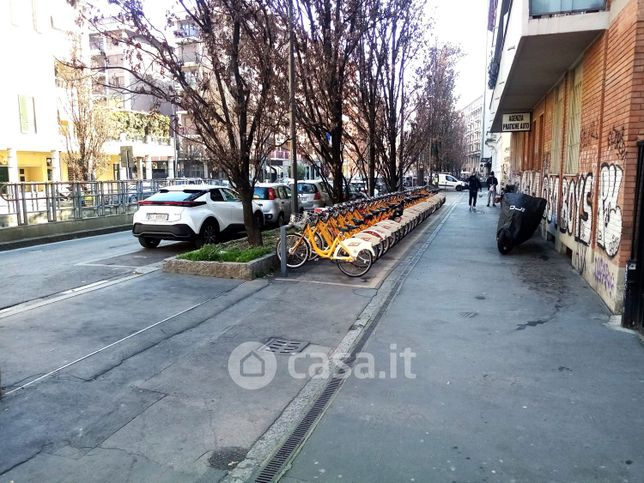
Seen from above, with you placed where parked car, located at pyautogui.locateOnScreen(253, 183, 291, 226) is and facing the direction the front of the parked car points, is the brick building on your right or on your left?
on your right

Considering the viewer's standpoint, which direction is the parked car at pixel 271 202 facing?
facing away from the viewer and to the right of the viewer

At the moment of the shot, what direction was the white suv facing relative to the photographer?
facing away from the viewer and to the right of the viewer

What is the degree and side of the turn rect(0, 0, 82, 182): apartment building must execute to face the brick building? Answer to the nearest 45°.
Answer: approximately 45° to its right

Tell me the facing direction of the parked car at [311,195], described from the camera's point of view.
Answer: facing away from the viewer and to the right of the viewer

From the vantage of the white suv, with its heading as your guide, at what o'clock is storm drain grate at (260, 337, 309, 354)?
The storm drain grate is roughly at 4 o'clock from the white suv.

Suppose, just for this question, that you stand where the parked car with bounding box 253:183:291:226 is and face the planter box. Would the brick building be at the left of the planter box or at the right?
left

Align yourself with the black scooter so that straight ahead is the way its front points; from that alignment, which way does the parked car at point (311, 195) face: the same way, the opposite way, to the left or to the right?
the opposite way

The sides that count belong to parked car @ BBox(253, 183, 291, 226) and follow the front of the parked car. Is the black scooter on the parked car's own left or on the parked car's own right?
on the parked car's own right

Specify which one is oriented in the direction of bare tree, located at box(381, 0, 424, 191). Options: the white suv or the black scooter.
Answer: the white suv

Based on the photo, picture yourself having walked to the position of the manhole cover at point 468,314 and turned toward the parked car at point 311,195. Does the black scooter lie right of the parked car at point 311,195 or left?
right
